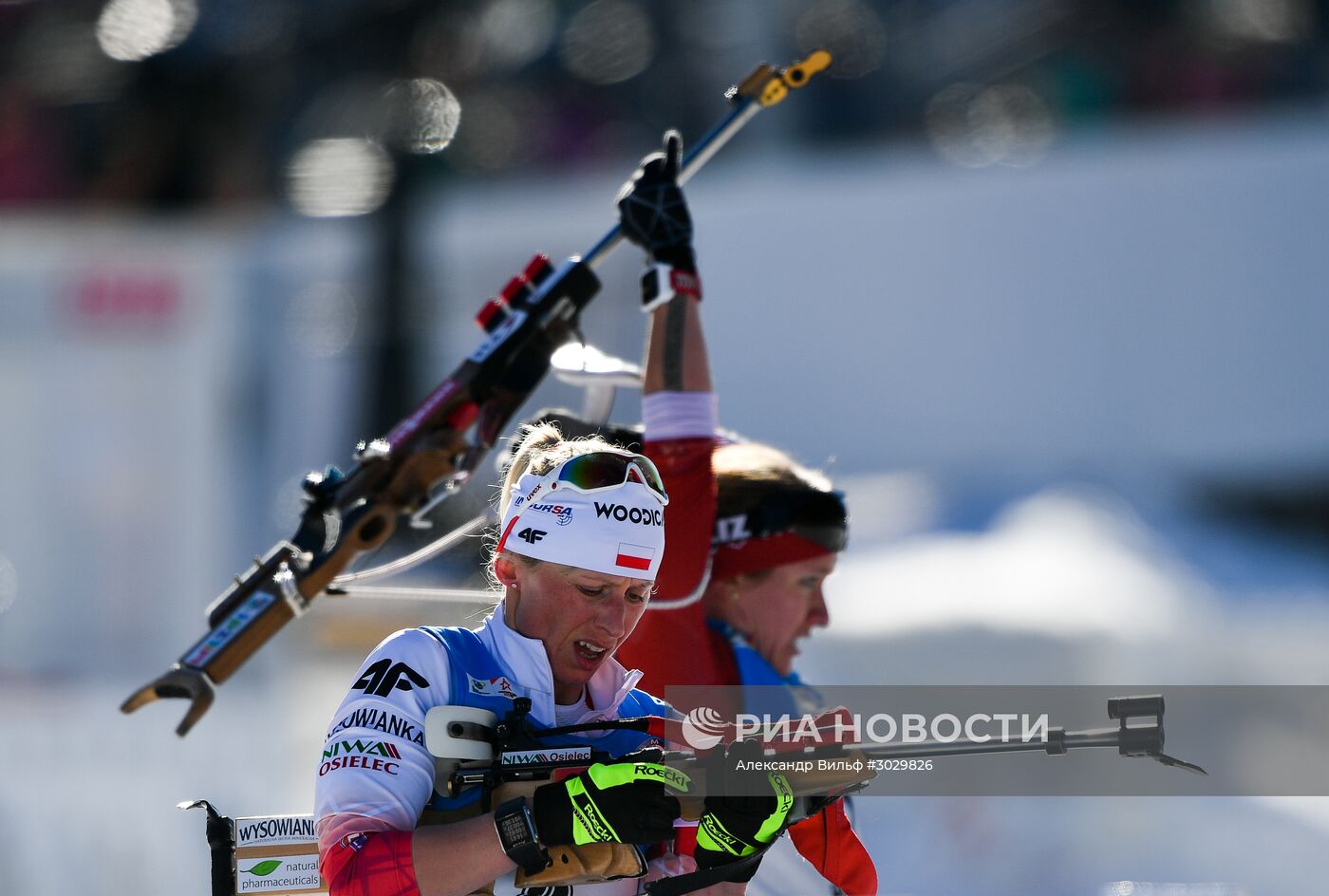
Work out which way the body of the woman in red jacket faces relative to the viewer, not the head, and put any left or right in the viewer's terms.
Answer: facing to the right of the viewer

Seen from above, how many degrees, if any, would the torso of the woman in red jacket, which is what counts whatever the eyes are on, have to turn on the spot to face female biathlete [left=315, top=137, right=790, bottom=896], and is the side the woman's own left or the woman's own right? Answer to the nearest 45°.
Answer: approximately 90° to the woman's own right

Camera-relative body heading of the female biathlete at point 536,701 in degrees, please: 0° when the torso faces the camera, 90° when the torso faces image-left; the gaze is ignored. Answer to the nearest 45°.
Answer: approximately 315°

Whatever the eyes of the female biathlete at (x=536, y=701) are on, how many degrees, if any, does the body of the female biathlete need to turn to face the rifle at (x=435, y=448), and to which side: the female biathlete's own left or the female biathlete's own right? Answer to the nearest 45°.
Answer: approximately 135° to the female biathlete's own left

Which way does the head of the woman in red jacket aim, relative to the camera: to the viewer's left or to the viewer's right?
to the viewer's right

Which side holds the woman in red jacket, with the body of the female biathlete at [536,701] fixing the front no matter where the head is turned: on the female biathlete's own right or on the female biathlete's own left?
on the female biathlete's own left
